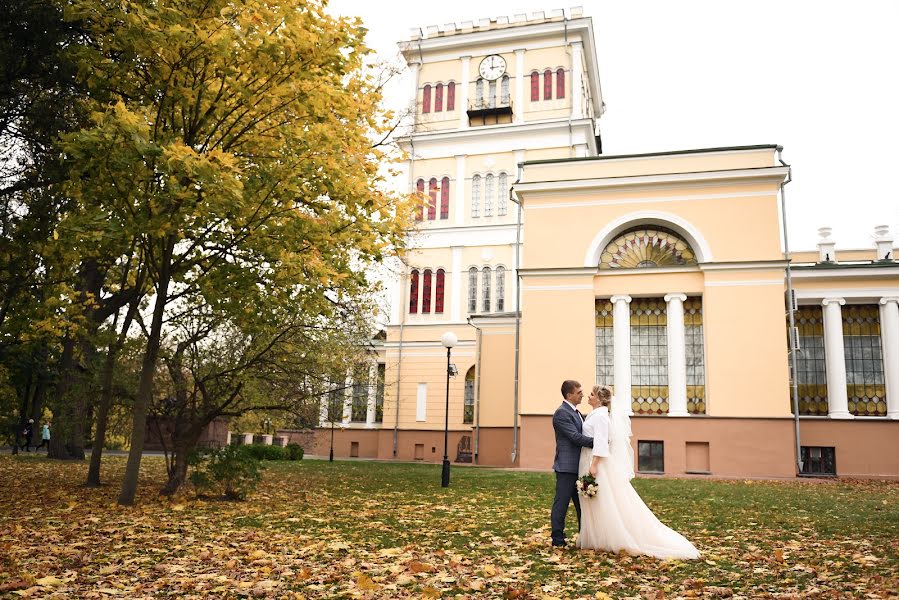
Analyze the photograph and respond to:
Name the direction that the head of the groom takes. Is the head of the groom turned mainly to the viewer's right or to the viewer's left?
to the viewer's right

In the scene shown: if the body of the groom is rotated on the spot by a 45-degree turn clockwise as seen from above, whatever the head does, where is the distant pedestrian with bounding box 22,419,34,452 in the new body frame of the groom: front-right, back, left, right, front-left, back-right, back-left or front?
back

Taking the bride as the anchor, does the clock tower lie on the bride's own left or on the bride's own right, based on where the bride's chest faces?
on the bride's own right

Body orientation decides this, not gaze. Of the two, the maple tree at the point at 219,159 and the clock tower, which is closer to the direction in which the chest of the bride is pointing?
the maple tree

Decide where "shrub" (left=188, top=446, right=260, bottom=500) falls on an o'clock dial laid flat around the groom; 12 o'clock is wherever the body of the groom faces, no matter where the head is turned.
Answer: The shrub is roughly at 7 o'clock from the groom.

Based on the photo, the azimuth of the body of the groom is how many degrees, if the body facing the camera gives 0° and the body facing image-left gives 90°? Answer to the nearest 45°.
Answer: approximately 270°

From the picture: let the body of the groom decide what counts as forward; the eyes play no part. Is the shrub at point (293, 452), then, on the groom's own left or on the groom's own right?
on the groom's own left

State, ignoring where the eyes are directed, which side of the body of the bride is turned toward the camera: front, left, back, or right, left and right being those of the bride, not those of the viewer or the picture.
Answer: left

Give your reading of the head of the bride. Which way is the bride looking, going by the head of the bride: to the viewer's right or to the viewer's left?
to the viewer's left

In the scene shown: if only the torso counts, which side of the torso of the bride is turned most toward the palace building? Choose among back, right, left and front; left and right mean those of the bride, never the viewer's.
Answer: right

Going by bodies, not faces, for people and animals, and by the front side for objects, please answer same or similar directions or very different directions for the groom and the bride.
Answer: very different directions

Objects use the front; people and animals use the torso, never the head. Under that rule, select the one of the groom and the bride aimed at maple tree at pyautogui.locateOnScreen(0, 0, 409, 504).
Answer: the bride
